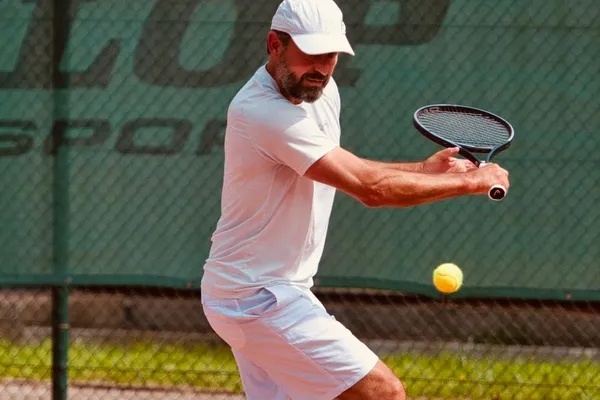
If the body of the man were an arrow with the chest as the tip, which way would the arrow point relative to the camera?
to the viewer's right

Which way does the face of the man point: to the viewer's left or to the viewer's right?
to the viewer's right
